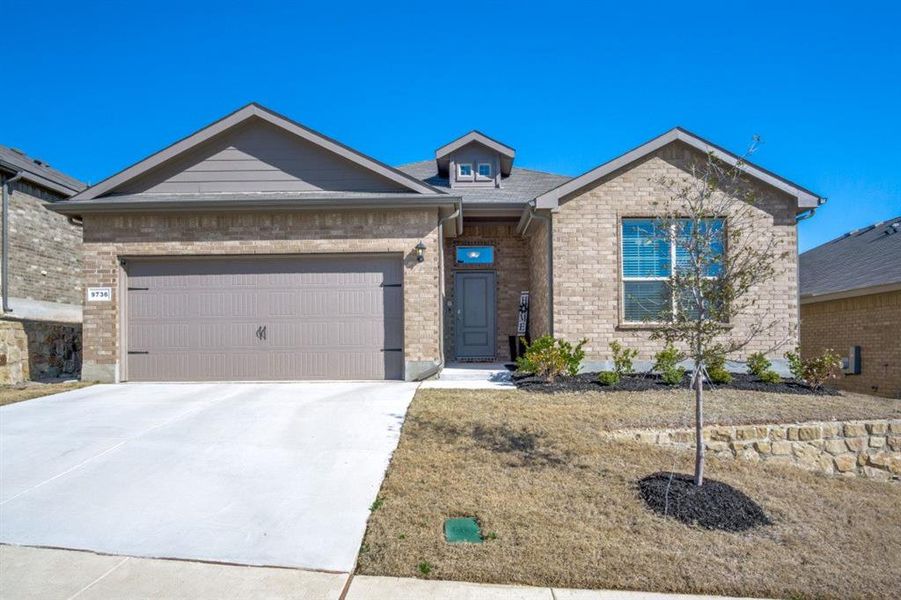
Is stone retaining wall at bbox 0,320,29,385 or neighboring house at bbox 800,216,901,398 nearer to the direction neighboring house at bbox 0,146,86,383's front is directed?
the stone retaining wall

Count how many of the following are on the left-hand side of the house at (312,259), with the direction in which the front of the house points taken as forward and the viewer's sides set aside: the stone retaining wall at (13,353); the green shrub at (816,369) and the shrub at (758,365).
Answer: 2

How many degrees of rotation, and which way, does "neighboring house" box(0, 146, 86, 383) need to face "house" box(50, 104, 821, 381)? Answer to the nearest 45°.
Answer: approximately 45° to its left

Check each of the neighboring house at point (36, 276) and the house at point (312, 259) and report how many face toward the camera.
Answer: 2

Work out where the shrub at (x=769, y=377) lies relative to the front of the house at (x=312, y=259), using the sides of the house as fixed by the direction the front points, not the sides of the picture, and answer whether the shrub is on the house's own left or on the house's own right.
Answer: on the house's own left

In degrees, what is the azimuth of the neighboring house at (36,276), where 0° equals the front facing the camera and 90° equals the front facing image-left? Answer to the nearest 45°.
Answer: approximately 0°

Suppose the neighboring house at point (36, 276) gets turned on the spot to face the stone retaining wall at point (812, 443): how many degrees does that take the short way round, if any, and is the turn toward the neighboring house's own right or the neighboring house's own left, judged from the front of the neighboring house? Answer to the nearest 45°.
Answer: approximately 45° to the neighboring house's own left

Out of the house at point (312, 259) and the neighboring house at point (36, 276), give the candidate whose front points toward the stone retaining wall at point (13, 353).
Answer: the neighboring house

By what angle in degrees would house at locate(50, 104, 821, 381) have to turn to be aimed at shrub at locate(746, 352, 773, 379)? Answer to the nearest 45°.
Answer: approximately 90° to its left
